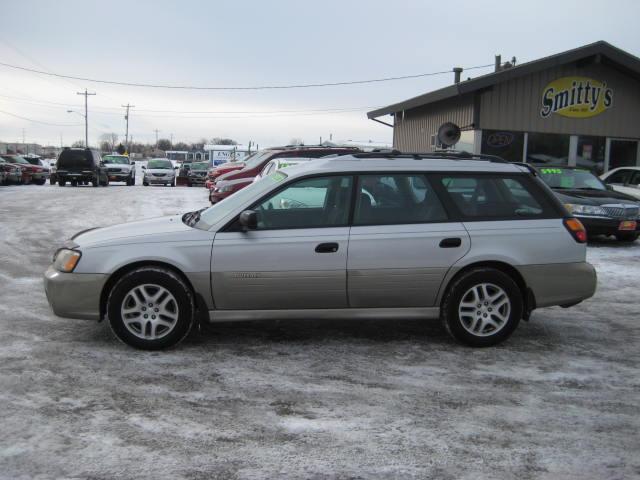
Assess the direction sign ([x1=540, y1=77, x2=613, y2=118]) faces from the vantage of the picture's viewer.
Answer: facing the viewer

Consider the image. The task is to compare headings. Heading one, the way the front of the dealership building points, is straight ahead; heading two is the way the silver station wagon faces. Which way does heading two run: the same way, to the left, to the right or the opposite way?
to the right

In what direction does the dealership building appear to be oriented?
toward the camera

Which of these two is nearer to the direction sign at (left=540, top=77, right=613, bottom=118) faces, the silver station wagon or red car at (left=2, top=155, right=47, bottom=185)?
the silver station wagon

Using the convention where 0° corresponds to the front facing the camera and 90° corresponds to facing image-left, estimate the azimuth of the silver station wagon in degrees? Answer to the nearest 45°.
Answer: approximately 90°

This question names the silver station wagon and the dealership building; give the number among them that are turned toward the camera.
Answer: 1

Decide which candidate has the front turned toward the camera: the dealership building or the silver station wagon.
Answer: the dealership building

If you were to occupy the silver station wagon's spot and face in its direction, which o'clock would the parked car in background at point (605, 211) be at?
The parked car in background is roughly at 4 o'clock from the silver station wagon.

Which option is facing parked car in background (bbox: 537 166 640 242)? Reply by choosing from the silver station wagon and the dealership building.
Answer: the dealership building

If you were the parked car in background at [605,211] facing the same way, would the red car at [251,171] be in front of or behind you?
behind

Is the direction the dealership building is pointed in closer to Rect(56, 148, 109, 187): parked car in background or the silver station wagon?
the silver station wagon

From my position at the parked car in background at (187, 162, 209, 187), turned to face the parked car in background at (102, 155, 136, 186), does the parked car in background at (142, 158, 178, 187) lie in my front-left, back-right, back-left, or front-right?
front-left

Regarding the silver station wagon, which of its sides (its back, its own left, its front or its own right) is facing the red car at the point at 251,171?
right

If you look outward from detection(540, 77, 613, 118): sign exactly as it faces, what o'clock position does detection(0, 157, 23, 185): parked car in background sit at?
The parked car in background is roughly at 3 o'clock from the sign.

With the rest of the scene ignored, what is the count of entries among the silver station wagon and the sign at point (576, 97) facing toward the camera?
1

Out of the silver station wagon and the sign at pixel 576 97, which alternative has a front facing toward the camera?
the sign

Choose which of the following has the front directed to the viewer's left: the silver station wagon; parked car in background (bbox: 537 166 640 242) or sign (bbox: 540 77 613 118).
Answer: the silver station wagon
